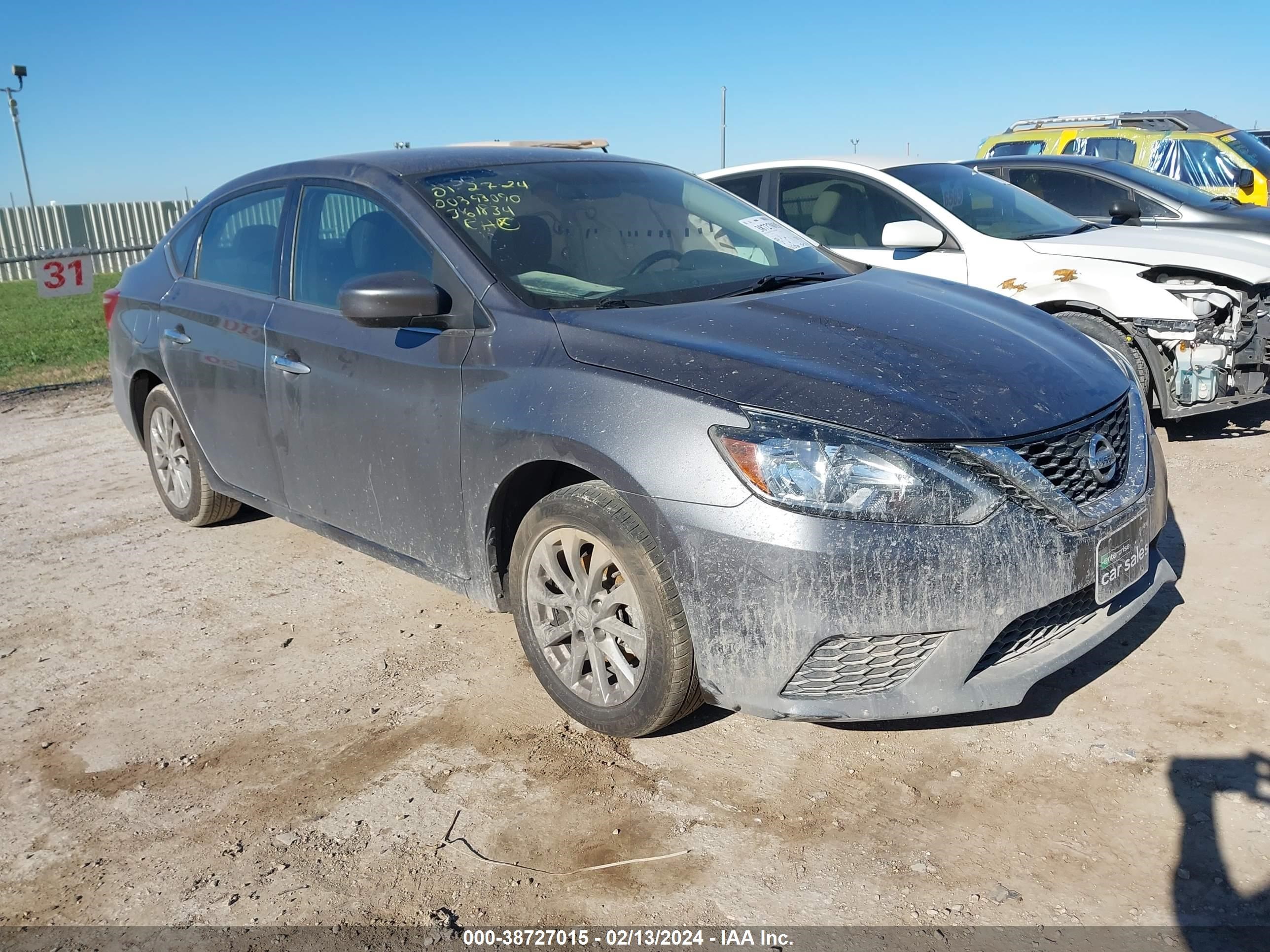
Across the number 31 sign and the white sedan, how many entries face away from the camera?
0

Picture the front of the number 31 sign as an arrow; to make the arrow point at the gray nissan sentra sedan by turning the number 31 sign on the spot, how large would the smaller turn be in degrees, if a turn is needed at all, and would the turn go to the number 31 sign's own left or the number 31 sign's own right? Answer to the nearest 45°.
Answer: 0° — it already faces it

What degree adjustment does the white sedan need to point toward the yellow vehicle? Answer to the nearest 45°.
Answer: approximately 135° to its left

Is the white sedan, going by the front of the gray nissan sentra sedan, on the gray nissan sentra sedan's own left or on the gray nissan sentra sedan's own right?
on the gray nissan sentra sedan's own left

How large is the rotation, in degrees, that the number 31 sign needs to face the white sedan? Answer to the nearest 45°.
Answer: approximately 45° to its left

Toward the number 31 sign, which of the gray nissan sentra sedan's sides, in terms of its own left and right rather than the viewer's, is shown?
back

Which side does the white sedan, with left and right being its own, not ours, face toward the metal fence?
back

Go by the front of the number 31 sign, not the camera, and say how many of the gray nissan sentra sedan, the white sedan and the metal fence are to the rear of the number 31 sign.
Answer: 1
